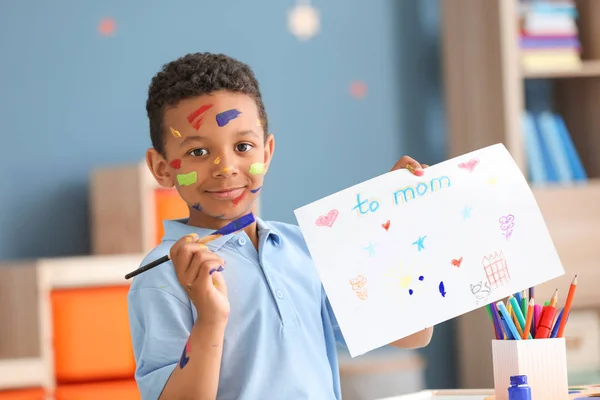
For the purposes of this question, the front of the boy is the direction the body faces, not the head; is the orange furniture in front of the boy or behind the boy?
behind

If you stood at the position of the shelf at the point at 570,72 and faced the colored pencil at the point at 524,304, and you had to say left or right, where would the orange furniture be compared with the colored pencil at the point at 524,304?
right

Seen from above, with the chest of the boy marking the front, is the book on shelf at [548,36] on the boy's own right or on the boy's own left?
on the boy's own left

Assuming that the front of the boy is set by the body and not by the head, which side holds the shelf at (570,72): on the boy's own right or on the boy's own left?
on the boy's own left

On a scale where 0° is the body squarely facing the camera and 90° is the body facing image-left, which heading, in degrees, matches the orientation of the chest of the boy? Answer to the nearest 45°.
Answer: approximately 315°
